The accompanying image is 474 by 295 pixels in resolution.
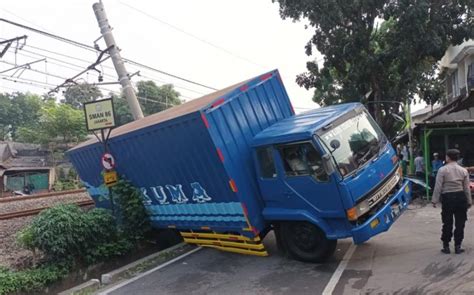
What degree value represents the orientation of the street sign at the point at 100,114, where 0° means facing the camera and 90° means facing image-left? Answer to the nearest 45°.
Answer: approximately 0°

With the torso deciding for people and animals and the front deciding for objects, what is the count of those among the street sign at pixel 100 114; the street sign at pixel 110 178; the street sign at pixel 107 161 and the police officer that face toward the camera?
3

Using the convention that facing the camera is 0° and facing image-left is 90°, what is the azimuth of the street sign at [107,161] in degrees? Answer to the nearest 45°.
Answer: approximately 0°

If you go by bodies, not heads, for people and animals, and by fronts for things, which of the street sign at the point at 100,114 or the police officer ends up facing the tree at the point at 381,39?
the police officer

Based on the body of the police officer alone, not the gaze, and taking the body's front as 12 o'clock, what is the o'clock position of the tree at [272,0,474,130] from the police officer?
The tree is roughly at 12 o'clock from the police officer.

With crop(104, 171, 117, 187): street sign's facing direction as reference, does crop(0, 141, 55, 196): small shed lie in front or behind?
behind

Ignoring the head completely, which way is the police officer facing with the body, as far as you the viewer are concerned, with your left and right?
facing away from the viewer

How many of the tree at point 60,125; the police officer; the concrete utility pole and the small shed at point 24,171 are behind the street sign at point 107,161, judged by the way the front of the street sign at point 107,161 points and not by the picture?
3
